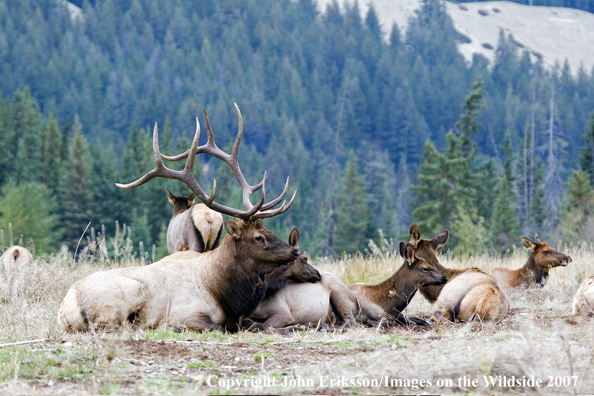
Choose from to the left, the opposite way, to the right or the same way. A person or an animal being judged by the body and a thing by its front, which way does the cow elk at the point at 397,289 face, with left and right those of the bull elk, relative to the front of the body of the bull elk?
the same way

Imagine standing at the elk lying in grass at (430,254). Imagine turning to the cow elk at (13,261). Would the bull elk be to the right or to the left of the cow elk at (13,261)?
left

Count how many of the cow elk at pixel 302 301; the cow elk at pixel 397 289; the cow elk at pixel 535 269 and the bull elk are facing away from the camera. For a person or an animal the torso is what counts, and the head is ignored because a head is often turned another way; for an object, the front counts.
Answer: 0

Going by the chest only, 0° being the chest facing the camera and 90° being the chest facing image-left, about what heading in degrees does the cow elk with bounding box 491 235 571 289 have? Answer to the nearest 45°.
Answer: approximately 270°

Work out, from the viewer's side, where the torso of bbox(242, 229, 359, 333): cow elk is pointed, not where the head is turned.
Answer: to the viewer's left

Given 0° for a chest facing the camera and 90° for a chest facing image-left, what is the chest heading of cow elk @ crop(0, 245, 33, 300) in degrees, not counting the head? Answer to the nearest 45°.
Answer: approximately 180°

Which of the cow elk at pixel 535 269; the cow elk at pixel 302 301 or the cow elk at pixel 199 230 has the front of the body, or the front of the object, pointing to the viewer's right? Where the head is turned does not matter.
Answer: the cow elk at pixel 535 269

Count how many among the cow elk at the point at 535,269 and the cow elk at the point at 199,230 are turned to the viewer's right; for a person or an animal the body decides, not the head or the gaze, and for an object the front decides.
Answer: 1

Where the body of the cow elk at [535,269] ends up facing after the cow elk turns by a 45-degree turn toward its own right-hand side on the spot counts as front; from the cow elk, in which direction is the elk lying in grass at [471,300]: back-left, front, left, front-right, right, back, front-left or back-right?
front-right

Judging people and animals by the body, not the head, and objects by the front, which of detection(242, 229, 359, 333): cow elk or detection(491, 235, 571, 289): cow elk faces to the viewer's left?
detection(242, 229, 359, 333): cow elk

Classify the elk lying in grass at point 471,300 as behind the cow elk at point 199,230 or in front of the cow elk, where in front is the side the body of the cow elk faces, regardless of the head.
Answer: behind

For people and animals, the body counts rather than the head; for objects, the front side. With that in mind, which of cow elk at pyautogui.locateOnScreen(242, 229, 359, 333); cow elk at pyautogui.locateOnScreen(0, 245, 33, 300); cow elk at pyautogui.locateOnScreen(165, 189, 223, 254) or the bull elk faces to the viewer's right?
the bull elk

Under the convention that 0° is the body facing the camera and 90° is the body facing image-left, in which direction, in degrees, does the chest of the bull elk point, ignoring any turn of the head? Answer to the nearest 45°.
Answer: approximately 270°

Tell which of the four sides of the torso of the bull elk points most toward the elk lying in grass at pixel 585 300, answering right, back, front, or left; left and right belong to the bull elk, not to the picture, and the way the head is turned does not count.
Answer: front
